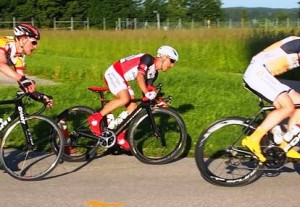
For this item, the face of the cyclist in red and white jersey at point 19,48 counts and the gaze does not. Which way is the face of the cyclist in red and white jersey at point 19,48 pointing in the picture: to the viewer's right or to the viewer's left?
to the viewer's right

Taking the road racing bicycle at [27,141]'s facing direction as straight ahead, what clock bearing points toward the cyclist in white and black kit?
The cyclist in white and black kit is roughly at 1 o'clock from the road racing bicycle.

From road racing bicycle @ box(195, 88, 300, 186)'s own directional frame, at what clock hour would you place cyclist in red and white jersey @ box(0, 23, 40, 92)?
The cyclist in red and white jersey is roughly at 6 o'clock from the road racing bicycle.

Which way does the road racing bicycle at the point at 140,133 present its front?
to the viewer's right

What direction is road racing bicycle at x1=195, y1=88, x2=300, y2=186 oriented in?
to the viewer's right

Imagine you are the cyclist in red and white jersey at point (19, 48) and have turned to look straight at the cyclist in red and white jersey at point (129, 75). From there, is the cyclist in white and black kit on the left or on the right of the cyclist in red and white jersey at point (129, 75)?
right

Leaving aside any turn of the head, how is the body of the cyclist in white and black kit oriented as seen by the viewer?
to the viewer's right

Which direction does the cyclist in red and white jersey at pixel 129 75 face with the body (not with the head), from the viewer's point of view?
to the viewer's right

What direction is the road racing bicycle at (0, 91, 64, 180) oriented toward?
to the viewer's right
